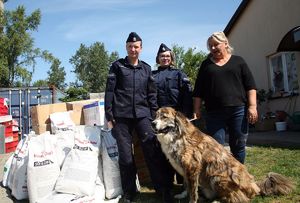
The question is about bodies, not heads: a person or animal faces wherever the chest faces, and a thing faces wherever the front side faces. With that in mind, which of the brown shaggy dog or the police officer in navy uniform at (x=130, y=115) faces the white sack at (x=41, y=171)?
the brown shaggy dog

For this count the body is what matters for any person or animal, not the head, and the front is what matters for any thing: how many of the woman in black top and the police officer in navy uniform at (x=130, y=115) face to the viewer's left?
0

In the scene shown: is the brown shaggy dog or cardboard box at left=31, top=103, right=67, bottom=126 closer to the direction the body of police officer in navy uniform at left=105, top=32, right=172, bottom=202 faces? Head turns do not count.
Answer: the brown shaggy dog

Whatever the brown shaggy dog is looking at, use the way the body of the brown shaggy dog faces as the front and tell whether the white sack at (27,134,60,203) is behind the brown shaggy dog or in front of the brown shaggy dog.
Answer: in front

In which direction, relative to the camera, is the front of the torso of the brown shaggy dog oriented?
to the viewer's left

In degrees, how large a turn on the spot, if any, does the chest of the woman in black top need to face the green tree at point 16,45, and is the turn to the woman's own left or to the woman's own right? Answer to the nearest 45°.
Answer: approximately 135° to the woman's own right

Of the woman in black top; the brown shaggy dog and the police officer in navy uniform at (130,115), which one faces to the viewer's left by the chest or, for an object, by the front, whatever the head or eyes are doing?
the brown shaggy dog
